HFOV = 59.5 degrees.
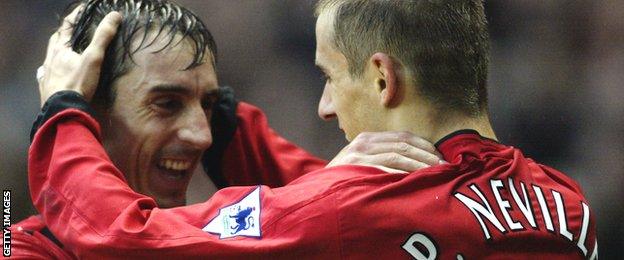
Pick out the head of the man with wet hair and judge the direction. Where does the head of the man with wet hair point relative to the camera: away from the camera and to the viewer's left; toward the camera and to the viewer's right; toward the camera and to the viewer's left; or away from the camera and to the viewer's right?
toward the camera and to the viewer's right

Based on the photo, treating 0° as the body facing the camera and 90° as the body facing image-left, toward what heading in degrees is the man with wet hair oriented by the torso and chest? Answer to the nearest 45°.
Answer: approximately 315°
